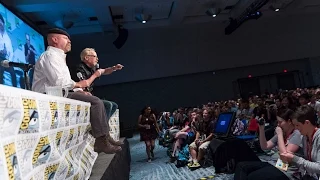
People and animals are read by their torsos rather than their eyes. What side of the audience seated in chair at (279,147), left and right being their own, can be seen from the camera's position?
left

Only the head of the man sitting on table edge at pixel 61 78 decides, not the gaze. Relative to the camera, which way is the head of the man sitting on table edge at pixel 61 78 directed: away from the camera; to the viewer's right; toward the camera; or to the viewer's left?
to the viewer's right

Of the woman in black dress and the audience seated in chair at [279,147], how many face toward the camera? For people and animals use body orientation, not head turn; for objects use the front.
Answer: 1

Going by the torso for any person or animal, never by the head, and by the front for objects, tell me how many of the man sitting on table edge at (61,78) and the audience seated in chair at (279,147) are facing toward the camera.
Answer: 0

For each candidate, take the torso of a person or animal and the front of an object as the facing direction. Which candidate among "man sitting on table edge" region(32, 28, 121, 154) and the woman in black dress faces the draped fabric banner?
the woman in black dress

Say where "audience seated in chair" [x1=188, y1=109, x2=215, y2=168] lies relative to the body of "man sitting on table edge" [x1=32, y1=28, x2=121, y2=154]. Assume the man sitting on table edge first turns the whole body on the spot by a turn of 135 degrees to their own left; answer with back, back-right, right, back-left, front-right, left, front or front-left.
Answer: right

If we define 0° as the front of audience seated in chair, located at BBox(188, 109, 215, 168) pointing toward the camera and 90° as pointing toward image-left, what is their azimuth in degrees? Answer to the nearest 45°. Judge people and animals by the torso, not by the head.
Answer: approximately 45°

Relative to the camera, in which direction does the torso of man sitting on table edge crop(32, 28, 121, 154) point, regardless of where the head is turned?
to the viewer's right

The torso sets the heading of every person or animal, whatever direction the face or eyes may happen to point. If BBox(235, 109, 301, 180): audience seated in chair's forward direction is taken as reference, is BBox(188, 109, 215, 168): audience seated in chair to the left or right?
on their right
